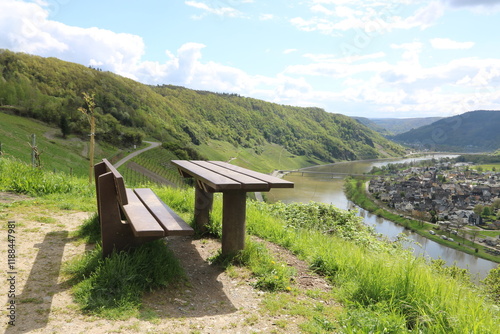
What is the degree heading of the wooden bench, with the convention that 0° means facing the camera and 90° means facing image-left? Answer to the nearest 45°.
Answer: approximately 270°

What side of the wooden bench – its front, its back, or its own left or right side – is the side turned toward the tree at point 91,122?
left
